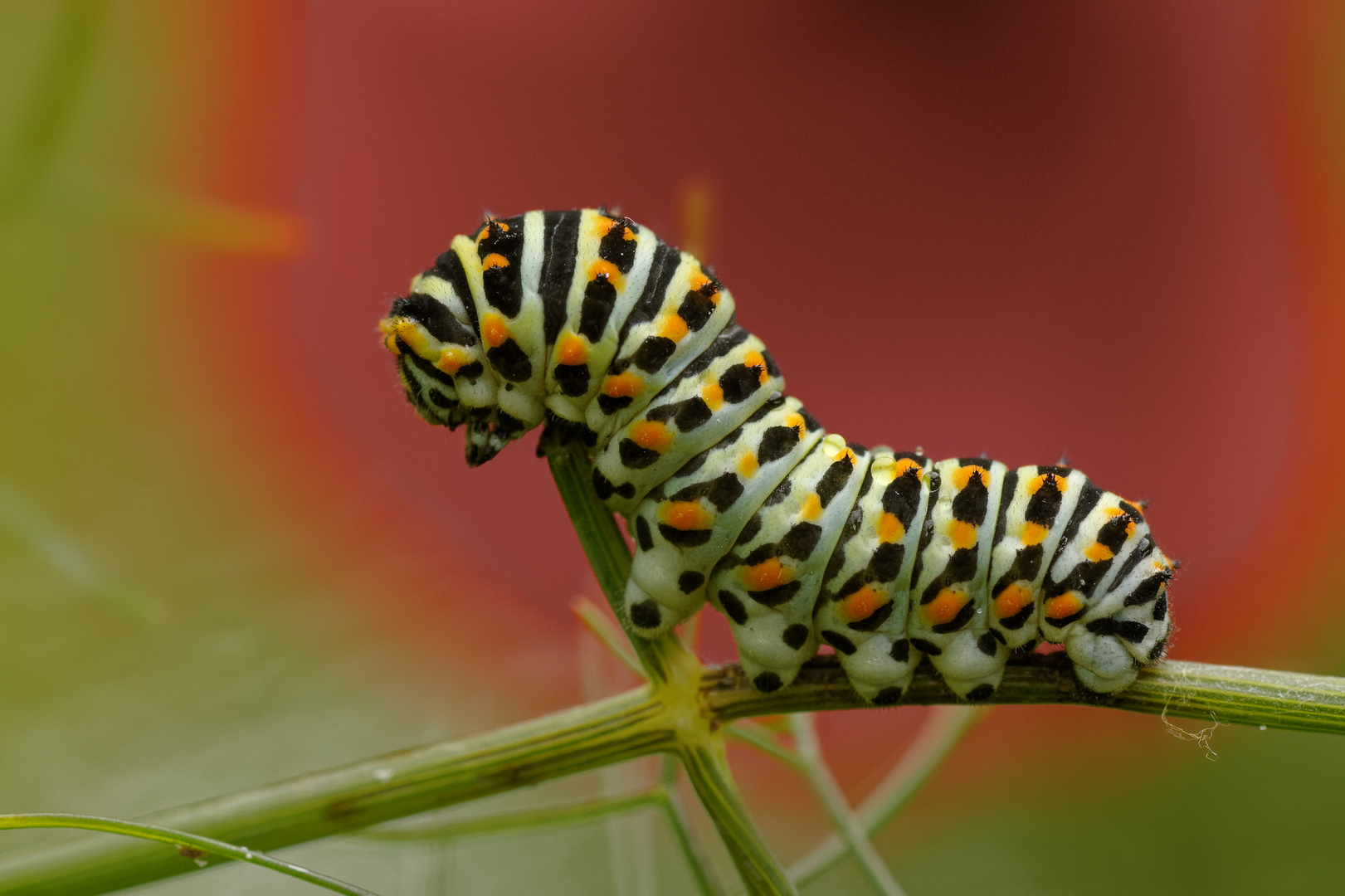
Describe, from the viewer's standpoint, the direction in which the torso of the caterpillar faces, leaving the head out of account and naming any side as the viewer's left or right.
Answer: facing to the left of the viewer
